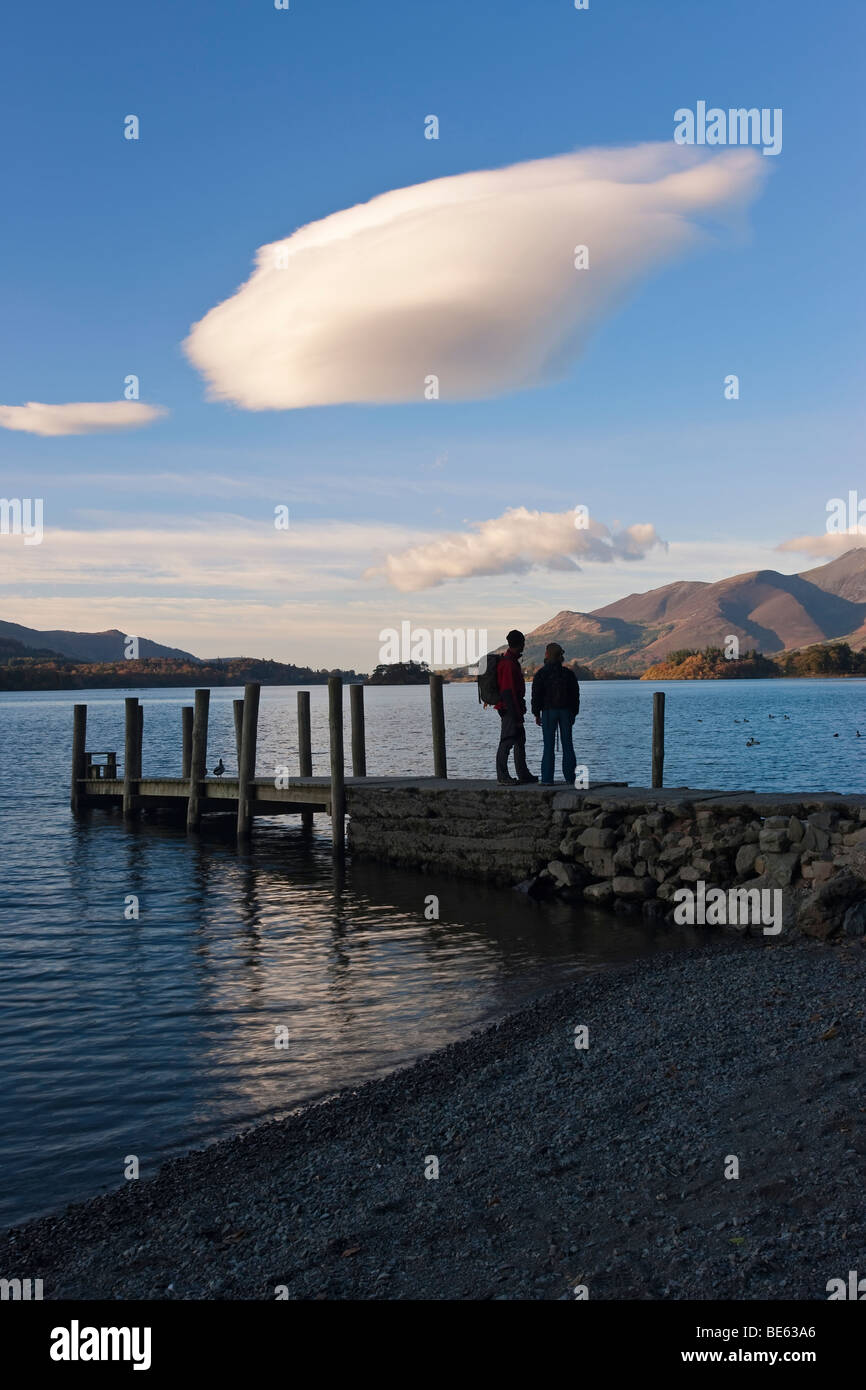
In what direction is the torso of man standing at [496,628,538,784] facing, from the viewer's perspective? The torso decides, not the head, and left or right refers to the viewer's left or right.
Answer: facing to the right of the viewer

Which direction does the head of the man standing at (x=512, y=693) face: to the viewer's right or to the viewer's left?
to the viewer's right

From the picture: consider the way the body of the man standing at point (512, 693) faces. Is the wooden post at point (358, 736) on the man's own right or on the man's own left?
on the man's own left
